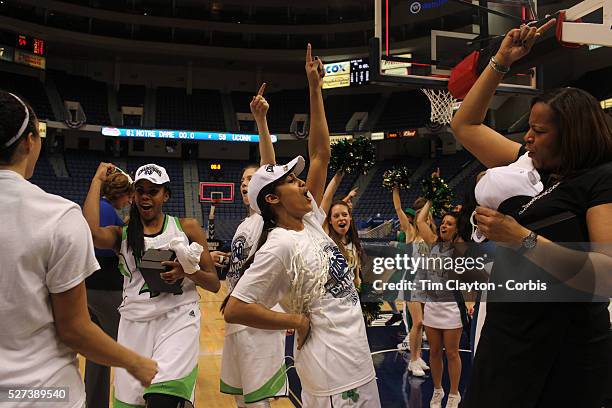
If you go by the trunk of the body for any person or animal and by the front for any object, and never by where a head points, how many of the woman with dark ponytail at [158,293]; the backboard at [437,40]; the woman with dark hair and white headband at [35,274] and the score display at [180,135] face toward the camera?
2

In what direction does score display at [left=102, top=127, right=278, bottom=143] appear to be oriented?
toward the camera

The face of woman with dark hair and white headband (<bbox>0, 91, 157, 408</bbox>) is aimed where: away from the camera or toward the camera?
away from the camera

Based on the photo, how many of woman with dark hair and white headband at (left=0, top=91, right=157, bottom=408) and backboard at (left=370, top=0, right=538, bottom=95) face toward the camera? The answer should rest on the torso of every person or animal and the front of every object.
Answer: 0

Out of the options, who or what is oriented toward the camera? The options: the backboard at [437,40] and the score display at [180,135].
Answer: the score display

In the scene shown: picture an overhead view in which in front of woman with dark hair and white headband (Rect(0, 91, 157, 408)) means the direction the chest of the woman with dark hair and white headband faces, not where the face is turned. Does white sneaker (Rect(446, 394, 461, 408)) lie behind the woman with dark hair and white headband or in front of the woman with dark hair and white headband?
in front

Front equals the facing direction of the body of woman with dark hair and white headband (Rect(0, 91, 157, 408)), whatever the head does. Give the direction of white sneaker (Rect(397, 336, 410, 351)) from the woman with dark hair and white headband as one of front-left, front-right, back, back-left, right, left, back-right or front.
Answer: front

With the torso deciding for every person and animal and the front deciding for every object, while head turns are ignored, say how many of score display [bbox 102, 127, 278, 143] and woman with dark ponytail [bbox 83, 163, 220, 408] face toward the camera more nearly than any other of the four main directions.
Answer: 2

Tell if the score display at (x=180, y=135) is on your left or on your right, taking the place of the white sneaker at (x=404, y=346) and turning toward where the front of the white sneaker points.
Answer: on your right

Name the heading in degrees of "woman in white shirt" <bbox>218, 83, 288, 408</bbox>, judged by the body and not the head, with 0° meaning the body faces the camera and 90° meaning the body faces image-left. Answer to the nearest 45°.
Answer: approximately 45°

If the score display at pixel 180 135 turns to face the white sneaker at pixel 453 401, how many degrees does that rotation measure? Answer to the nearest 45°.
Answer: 0° — it already faces it

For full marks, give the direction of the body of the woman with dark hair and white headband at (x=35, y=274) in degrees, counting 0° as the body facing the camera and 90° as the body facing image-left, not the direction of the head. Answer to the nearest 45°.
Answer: approximately 225°

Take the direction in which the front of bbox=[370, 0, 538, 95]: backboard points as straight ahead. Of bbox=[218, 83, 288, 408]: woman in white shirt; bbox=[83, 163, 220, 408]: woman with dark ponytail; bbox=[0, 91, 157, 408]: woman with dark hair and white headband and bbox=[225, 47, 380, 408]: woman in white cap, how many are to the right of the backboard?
0

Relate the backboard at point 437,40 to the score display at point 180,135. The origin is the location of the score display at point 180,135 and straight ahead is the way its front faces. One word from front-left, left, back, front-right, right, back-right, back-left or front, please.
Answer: front

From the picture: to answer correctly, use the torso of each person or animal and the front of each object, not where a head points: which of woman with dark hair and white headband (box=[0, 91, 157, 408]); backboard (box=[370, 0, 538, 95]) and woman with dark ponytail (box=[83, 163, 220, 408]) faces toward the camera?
woman with dark ponytail (box=[83, 163, 220, 408])
